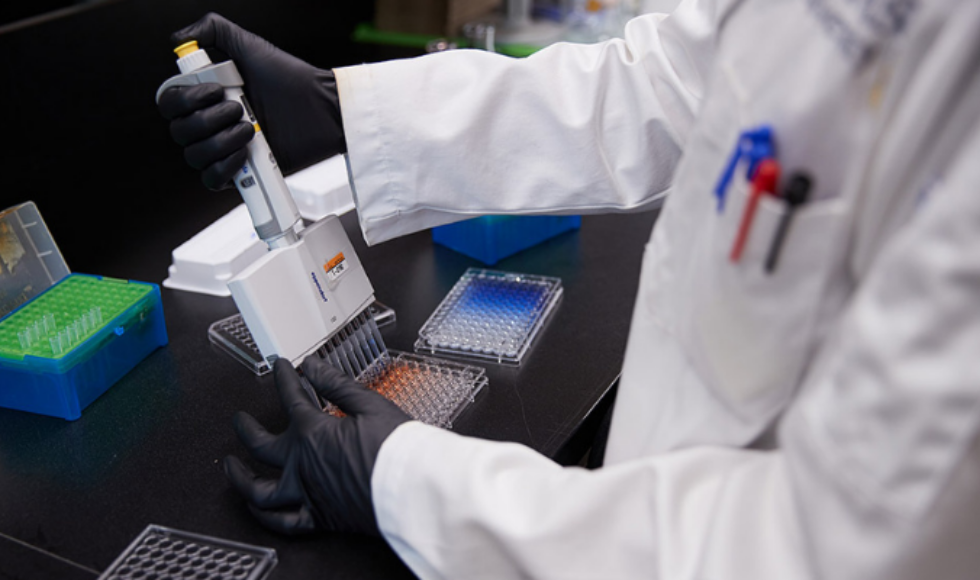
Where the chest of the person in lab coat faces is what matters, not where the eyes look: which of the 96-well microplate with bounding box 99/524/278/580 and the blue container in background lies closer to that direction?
the 96-well microplate

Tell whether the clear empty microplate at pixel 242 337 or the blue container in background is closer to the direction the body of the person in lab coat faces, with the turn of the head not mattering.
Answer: the clear empty microplate

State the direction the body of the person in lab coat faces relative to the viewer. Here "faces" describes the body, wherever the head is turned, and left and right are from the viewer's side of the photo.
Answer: facing the viewer and to the left of the viewer

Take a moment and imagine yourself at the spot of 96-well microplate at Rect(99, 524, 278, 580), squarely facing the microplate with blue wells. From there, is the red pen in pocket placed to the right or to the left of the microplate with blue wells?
right

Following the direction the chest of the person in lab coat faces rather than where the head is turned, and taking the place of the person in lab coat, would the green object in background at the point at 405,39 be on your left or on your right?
on your right
